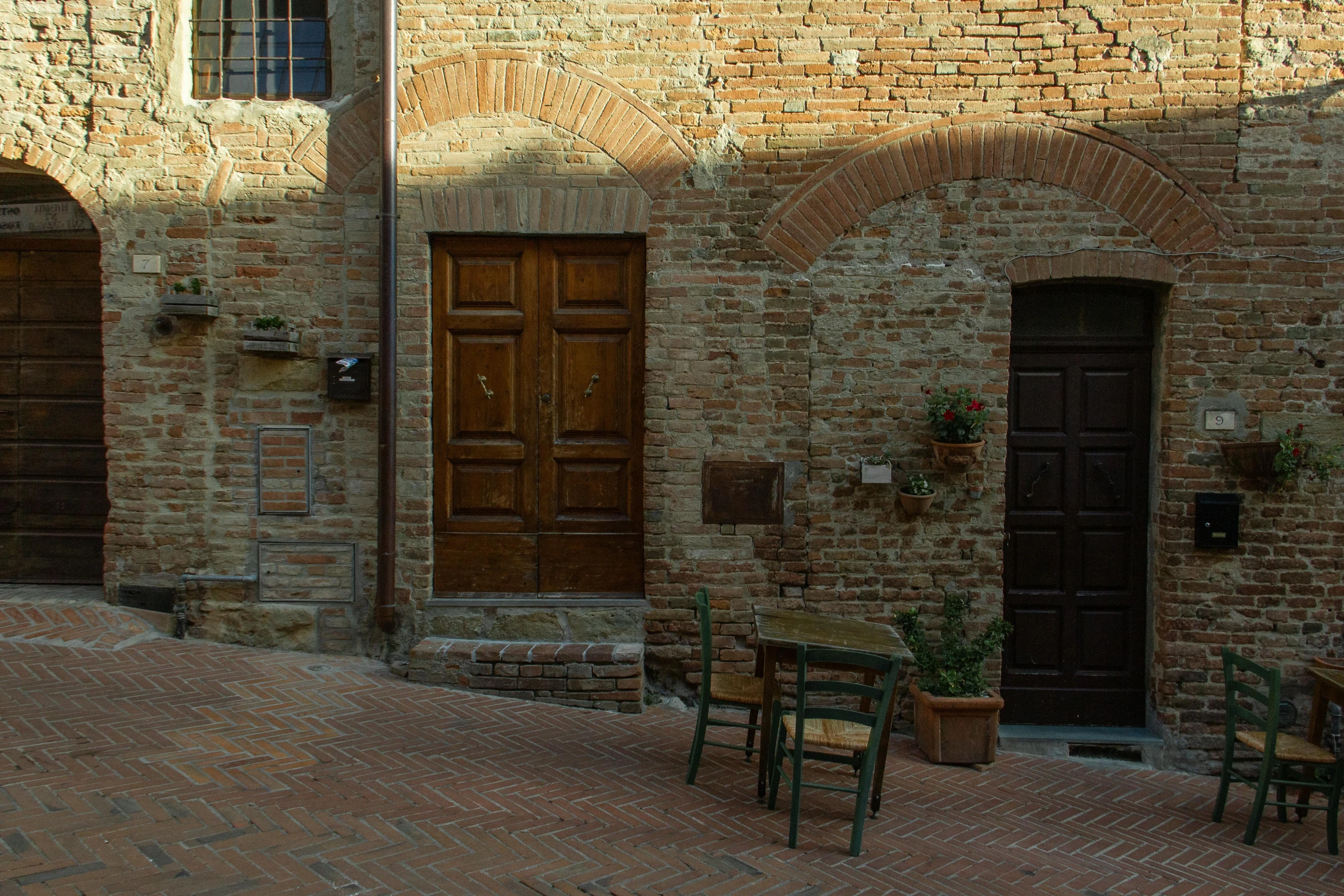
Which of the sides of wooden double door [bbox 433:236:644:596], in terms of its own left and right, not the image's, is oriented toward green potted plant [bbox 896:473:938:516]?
left

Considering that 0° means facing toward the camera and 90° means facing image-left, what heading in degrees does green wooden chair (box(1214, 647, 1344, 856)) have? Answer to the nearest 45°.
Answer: approximately 225°

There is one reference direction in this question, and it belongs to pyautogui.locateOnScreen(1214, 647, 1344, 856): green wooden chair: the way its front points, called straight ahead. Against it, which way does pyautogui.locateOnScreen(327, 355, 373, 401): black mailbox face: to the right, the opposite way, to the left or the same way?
to the right

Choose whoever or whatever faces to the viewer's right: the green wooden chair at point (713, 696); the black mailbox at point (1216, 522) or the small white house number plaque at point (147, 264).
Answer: the green wooden chair

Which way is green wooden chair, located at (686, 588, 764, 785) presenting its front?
to the viewer's right

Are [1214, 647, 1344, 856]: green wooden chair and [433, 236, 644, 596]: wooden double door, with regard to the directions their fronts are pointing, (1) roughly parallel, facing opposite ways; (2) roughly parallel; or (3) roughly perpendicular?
roughly perpendicular
